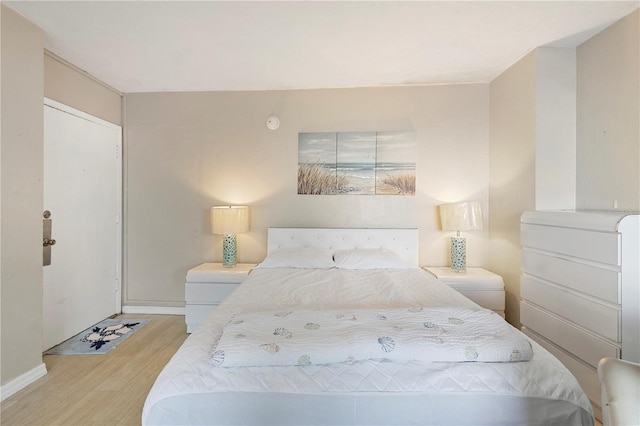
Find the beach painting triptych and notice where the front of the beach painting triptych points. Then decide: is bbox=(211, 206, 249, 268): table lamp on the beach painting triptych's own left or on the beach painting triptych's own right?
on the beach painting triptych's own right

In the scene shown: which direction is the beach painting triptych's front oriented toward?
toward the camera

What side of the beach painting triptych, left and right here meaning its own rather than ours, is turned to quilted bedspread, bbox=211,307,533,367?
front

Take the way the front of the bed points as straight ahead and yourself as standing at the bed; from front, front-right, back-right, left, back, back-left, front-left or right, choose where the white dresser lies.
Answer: back-left

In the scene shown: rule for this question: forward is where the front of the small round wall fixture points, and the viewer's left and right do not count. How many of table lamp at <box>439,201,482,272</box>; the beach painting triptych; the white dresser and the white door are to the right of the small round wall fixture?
1

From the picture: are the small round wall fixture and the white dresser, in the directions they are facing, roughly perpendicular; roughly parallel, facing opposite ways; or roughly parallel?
roughly perpendicular

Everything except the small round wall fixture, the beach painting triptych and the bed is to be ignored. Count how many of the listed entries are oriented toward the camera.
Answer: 3

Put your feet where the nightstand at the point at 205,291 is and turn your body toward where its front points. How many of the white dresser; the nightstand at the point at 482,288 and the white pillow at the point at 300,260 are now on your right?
0

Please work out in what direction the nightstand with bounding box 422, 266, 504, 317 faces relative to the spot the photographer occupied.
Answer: facing the viewer

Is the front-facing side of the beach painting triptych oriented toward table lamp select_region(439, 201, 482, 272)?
no

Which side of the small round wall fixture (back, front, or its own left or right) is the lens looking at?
front

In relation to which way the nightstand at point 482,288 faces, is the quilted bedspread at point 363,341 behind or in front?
in front
